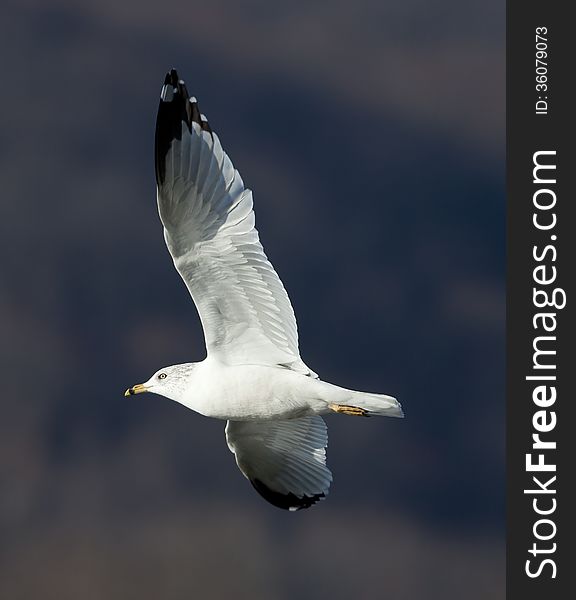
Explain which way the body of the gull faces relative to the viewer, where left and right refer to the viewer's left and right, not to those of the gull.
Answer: facing to the left of the viewer
